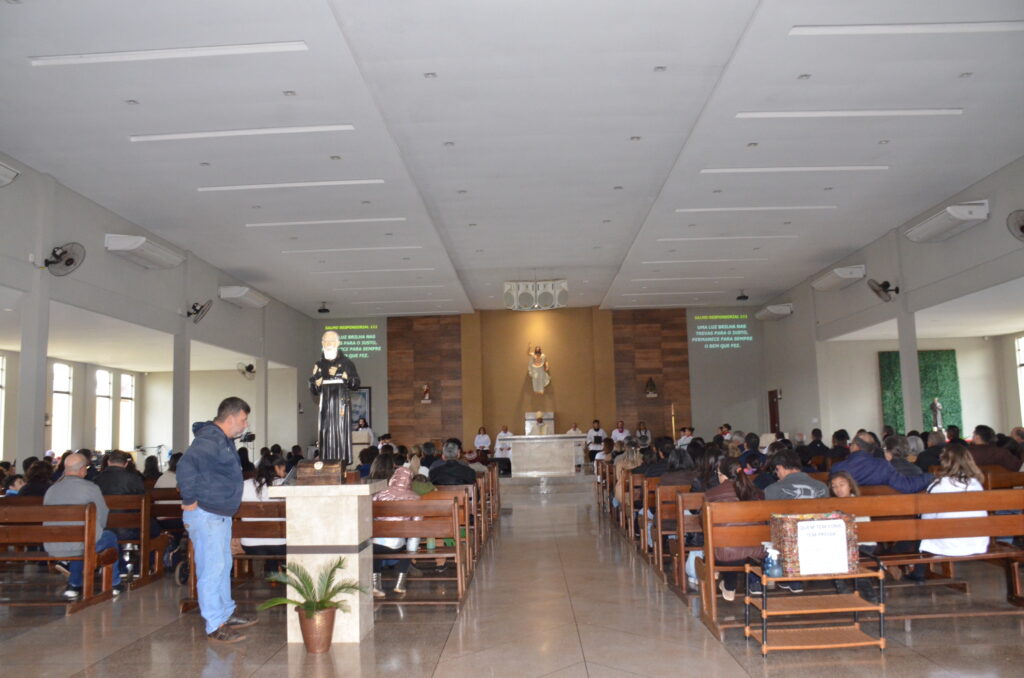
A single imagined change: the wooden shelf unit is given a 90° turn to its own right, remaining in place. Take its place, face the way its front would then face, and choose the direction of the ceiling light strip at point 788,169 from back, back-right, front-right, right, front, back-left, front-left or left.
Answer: right

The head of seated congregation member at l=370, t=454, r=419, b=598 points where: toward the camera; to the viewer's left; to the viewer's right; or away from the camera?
away from the camera

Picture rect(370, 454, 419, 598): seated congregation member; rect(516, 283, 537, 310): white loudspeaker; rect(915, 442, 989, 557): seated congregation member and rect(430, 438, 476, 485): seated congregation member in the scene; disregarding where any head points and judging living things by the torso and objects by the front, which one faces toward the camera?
the white loudspeaker

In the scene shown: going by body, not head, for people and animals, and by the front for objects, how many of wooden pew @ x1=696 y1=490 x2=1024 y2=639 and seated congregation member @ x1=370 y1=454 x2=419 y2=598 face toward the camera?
0

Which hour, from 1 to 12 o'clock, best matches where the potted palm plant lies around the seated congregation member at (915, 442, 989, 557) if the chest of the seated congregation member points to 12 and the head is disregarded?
The potted palm plant is roughly at 8 o'clock from the seated congregation member.

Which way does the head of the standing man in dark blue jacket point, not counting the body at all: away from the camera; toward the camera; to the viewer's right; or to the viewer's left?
to the viewer's right

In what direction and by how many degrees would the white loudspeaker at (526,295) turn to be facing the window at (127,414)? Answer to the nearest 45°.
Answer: approximately 90° to its right

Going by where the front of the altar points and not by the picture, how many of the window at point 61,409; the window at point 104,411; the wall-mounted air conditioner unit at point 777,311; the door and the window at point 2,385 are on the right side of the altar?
3

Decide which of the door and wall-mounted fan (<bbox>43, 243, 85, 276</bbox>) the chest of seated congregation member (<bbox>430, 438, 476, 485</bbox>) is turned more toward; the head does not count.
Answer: the door

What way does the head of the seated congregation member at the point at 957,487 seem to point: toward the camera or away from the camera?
away from the camera

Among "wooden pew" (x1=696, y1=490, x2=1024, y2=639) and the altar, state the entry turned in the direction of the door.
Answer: the wooden pew

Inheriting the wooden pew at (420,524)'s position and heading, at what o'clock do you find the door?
The door is roughly at 1 o'clock from the wooden pew.

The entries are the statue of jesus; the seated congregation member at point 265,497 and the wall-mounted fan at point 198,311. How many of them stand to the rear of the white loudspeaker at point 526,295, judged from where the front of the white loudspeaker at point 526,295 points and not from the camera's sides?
1

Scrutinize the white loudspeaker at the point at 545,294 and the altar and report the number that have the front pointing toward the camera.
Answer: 2

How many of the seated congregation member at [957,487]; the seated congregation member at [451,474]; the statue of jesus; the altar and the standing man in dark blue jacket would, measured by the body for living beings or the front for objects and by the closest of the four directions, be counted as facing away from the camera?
2

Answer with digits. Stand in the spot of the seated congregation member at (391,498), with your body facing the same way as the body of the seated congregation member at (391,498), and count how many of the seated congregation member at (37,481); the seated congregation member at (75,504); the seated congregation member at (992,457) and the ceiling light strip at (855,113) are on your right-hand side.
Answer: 2

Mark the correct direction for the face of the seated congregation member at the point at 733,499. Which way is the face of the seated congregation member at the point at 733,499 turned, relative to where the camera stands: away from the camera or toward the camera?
away from the camera

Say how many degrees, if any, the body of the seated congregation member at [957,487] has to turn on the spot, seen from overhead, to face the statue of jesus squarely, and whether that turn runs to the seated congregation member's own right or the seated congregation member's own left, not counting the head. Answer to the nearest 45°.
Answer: approximately 45° to the seated congregation member's own left
